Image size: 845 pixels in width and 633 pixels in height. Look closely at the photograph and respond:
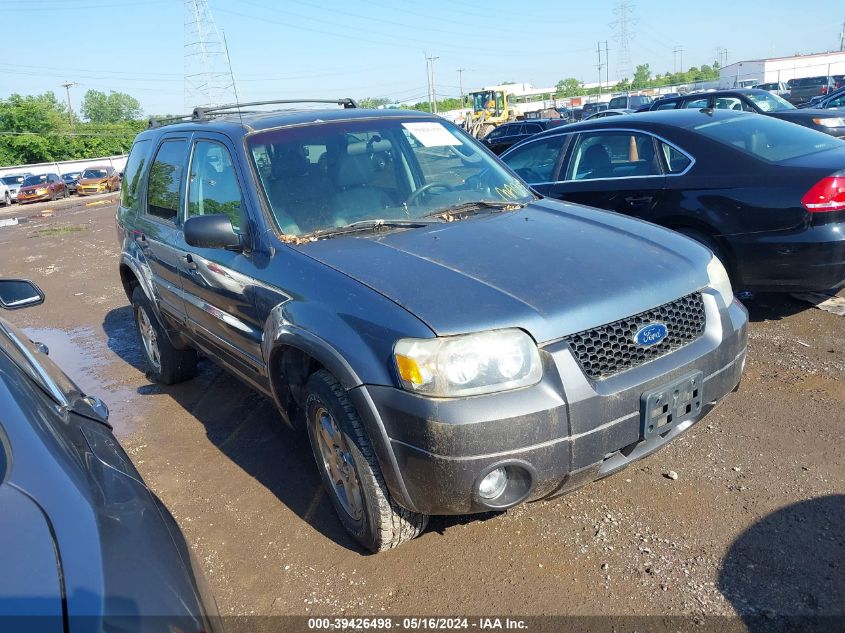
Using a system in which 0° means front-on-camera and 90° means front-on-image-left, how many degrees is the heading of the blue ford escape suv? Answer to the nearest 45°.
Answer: approximately 315°

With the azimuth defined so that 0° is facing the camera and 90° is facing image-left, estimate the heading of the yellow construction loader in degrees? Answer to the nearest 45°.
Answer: approximately 45°

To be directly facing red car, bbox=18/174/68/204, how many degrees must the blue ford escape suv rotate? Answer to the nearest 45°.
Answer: approximately 180°

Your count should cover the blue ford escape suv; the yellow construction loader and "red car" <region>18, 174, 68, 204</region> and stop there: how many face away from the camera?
0

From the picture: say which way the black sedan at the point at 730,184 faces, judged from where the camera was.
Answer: facing away from the viewer and to the left of the viewer

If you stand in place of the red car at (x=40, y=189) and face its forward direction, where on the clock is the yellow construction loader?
The yellow construction loader is roughly at 8 o'clock from the red car.

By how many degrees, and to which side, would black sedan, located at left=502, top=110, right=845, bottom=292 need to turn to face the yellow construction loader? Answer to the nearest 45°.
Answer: approximately 45° to its right

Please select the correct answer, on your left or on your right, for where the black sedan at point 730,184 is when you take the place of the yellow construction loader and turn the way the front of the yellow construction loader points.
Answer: on your left

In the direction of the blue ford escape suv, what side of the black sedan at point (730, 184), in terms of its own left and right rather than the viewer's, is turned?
left

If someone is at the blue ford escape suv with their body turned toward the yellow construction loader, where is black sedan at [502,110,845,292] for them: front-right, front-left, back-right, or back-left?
front-right

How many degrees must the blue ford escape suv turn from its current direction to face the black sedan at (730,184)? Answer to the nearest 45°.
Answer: approximately 90° to its left

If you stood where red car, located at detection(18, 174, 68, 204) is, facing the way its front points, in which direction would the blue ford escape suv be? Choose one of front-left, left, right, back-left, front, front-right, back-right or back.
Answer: front-left

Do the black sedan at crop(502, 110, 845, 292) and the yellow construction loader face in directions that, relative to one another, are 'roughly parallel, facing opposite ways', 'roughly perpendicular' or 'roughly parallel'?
roughly perpendicular

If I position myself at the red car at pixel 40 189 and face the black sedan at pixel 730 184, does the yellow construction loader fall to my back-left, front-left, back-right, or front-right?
front-left

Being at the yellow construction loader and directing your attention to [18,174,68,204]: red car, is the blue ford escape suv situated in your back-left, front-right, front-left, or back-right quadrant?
front-left

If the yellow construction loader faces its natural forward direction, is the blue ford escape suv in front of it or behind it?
in front

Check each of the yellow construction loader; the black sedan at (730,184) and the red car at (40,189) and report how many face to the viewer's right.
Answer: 0

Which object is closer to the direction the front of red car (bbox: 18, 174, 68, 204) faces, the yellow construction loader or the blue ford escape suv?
the blue ford escape suv

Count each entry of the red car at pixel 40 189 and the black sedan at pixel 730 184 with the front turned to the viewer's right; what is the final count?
0

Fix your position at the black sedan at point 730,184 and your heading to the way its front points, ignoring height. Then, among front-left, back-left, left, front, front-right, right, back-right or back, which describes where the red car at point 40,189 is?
front
